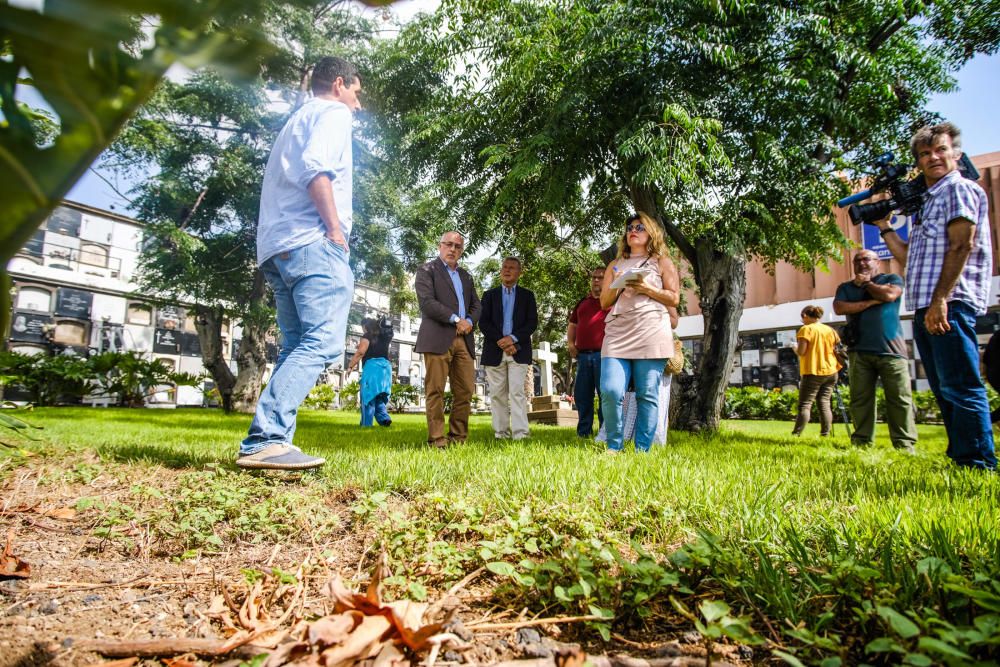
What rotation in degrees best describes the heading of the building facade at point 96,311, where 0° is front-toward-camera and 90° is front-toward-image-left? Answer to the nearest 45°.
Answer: approximately 315°

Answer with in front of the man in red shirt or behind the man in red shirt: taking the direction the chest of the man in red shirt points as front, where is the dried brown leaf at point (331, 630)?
in front

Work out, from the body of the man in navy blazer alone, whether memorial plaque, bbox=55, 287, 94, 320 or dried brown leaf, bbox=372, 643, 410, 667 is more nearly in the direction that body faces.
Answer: the dried brown leaf

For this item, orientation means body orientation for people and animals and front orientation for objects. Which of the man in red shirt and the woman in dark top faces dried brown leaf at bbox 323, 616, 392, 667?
the man in red shirt

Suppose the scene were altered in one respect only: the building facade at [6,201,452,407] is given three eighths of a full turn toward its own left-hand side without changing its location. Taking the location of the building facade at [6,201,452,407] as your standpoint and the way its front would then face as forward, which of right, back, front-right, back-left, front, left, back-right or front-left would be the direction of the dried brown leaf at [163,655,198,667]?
back

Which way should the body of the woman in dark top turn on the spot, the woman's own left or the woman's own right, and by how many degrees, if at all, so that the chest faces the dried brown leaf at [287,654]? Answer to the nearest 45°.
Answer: approximately 135° to the woman's own left

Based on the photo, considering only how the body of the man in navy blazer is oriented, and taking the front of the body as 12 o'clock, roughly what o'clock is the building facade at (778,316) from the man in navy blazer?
The building facade is roughly at 7 o'clock from the man in navy blazer.

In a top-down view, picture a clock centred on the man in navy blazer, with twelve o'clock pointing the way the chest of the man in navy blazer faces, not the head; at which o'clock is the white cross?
The white cross is roughly at 6 o'clock from the man in navy blazer.

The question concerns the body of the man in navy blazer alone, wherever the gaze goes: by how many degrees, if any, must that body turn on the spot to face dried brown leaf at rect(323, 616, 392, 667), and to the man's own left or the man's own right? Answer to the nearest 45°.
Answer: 0° — they already face it

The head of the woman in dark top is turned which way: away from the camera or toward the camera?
away from the camera

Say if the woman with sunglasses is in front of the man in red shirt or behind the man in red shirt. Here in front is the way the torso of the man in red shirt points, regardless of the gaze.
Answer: in front

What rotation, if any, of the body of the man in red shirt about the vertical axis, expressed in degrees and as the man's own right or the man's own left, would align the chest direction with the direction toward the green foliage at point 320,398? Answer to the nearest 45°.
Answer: approximately 135° to the man's own right
